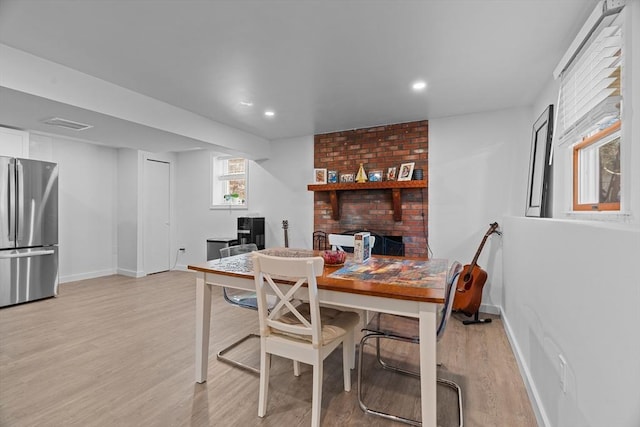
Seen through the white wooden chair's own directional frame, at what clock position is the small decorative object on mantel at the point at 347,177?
The small decorative object on mantel is roughly at 11 o'clock from the white wooden chair.

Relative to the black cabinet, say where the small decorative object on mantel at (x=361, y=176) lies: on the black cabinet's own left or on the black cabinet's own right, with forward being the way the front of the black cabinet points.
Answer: on the black cabinet's own left

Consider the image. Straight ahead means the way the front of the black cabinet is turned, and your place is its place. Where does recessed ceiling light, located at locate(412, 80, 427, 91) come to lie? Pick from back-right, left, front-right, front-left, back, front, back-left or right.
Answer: front-left

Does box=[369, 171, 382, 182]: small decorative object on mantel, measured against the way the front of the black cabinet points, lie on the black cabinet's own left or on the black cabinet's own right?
on the black cabinet's own left

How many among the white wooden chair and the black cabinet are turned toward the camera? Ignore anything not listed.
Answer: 1

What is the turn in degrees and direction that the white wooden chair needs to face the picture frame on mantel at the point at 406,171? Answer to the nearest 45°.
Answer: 0° — it already faces it

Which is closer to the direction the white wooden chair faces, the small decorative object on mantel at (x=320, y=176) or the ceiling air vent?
the small decorative object on mantel

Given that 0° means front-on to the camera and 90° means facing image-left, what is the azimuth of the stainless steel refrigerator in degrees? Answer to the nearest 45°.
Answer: approximately 315°
